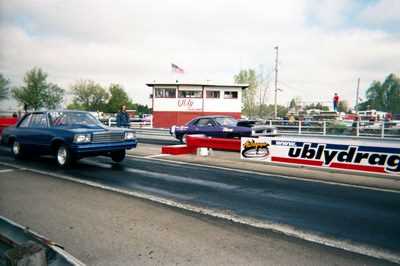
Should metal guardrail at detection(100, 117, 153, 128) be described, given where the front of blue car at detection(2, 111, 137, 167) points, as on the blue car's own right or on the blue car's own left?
on the blue car's own left

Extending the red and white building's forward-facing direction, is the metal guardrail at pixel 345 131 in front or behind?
in front

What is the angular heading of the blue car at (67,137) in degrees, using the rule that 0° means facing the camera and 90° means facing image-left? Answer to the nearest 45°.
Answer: approximately 315°

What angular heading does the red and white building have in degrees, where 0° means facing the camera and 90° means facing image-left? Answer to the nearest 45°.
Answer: approximately 0°

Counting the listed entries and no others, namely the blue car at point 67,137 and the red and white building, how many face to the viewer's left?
0

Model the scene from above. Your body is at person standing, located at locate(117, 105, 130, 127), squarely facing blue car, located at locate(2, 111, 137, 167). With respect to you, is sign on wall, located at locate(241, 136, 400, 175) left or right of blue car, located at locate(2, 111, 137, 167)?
left

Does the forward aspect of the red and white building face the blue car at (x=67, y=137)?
yes

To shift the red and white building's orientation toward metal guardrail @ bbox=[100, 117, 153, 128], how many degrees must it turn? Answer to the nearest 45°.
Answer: approximately 45° to its right

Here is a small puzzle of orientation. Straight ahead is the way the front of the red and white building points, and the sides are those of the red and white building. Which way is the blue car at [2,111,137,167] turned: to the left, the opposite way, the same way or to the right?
to the left

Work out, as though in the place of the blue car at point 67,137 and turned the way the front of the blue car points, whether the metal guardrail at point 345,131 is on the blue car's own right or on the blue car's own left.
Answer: on the blue car's own left

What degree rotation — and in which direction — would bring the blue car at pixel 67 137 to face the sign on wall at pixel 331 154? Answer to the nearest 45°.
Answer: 0° — it already faces it

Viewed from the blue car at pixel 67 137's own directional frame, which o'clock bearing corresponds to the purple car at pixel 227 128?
the purple car at pixel 227 128 is roughly at 10 o'clock from the blue car at pixel 67 137.

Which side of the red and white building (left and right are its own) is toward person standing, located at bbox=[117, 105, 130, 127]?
front
